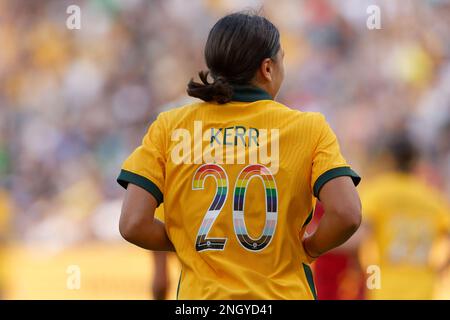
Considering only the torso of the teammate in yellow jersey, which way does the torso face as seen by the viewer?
away from the camera

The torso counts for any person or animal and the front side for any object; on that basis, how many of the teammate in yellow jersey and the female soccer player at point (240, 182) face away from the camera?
2

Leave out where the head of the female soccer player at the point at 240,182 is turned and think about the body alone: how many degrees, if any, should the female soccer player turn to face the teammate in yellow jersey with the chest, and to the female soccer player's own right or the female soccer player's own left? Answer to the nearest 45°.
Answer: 0° — they already face them

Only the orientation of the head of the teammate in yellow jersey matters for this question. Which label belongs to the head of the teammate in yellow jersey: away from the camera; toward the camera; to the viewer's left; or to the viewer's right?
away from the camera

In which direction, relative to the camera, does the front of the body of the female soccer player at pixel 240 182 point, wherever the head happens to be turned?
away from the camera

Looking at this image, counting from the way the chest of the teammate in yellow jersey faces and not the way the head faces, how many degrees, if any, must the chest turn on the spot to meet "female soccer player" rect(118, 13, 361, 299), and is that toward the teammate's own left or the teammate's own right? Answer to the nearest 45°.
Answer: approximately 180°

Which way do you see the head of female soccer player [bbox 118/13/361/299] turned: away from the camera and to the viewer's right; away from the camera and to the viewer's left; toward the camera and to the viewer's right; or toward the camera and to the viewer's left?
away from the camera and to the viewer's right
